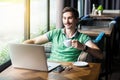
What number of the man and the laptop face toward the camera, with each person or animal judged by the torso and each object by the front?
1

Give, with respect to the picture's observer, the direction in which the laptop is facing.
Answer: facing away from the viewer and to the right of the viewer

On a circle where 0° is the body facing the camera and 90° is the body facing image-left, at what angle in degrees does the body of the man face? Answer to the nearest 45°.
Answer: approximately 0°
